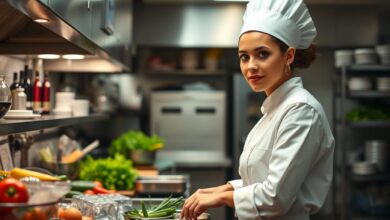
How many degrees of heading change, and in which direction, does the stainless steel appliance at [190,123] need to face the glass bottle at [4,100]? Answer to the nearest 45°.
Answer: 0° — it already faces it

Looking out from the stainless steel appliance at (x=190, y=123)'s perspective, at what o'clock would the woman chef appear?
The woman chef is roughly at 12 o'clock from the stainless steel appliance.

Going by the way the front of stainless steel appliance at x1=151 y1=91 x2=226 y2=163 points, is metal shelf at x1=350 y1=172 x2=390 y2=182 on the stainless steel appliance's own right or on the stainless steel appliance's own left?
on the stainless steel appliance's own left

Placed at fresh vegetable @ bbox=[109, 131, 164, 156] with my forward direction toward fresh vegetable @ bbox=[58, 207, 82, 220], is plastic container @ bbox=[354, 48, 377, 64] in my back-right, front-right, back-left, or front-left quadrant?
back-left

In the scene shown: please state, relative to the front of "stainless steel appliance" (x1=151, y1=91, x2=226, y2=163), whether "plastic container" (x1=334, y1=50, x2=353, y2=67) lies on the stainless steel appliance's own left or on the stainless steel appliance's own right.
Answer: on the stainless steel appliance's own left

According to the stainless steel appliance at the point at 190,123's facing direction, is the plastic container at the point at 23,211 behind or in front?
in front

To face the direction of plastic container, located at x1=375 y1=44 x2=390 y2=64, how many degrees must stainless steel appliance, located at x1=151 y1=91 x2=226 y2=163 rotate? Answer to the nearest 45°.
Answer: approximately 90° to its left

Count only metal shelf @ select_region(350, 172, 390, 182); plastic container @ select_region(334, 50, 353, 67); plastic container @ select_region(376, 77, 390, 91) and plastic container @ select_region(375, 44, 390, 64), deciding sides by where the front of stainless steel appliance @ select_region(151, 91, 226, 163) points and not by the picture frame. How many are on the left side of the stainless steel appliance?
4

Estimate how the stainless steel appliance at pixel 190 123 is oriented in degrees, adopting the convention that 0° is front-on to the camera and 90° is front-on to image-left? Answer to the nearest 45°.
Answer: approximately 0°

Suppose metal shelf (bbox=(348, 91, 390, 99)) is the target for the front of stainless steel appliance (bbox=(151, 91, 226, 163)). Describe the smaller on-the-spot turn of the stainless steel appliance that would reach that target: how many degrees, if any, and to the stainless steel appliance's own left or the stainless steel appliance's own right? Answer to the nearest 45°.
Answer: approximately 90° to the stainless steel appliance's own left

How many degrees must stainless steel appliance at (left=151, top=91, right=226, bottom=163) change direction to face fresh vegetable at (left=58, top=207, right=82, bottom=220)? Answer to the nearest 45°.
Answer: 0° — it already faces it
